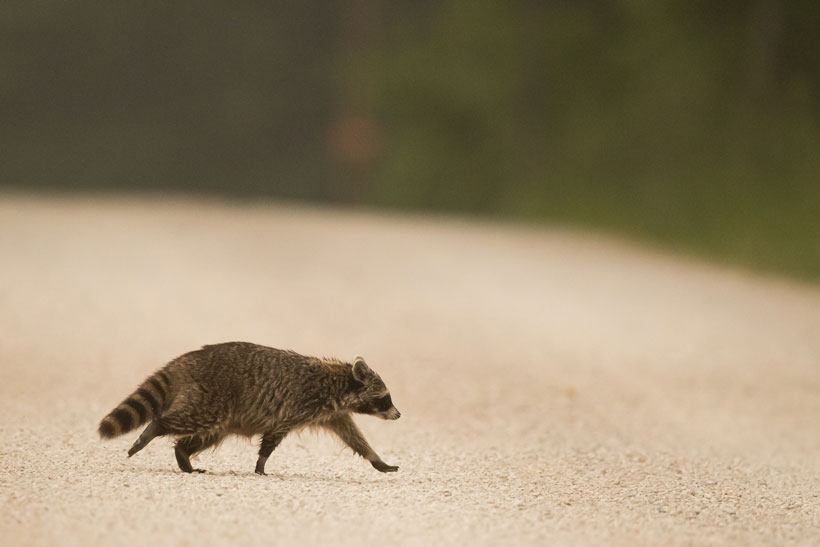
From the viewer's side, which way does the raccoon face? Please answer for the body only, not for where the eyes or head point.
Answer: to the viewer's right
